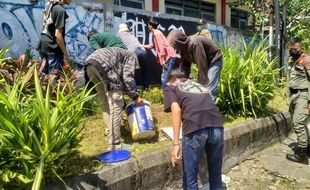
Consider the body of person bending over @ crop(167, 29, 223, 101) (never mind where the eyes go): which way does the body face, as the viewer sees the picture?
to the viewer's left

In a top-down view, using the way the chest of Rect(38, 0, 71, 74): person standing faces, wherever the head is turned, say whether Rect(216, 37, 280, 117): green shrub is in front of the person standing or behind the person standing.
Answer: in front

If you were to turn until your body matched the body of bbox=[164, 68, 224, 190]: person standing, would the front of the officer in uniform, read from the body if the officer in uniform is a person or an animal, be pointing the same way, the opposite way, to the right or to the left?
to the left

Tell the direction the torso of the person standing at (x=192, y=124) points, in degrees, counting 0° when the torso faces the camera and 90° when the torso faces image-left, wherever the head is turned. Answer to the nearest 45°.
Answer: approximately 135°

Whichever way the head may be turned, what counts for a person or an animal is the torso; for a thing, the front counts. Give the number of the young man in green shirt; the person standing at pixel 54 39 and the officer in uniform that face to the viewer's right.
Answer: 1

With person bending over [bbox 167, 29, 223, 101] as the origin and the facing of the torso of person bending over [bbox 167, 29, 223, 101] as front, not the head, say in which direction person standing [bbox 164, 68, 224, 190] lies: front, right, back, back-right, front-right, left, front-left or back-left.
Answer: left

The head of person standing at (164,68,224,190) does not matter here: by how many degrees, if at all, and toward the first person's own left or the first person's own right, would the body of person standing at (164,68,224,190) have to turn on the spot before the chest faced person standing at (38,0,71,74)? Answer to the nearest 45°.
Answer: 0° — they already face them

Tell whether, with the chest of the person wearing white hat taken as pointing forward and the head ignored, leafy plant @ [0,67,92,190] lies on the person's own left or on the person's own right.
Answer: on the person's own left
